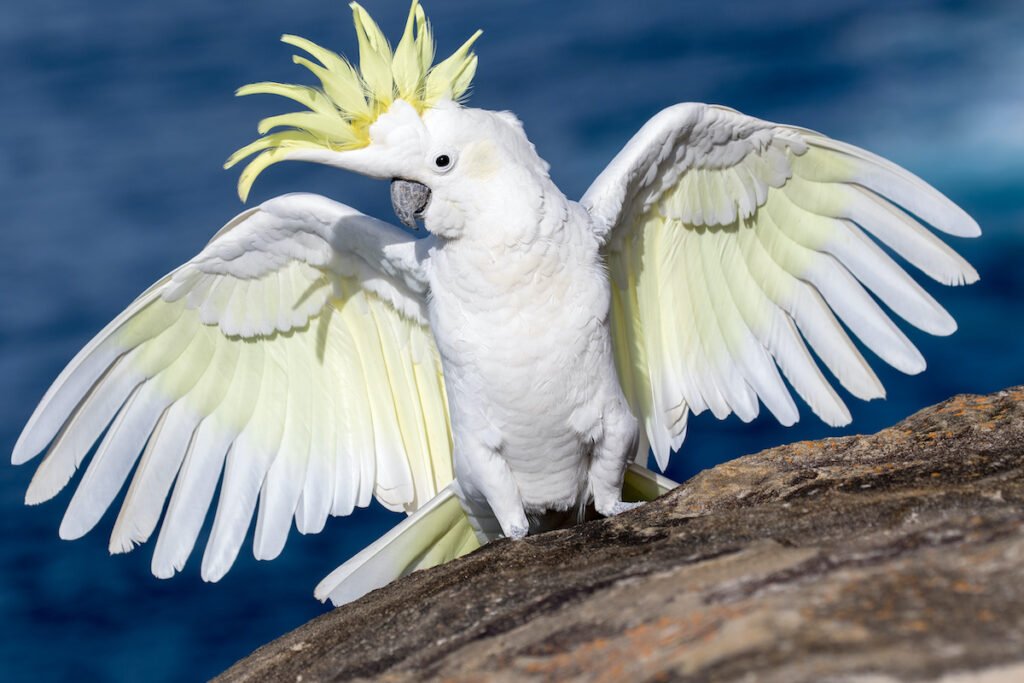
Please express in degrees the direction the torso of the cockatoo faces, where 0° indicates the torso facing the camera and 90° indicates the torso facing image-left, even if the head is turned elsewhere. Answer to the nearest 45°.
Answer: approximately 0°
